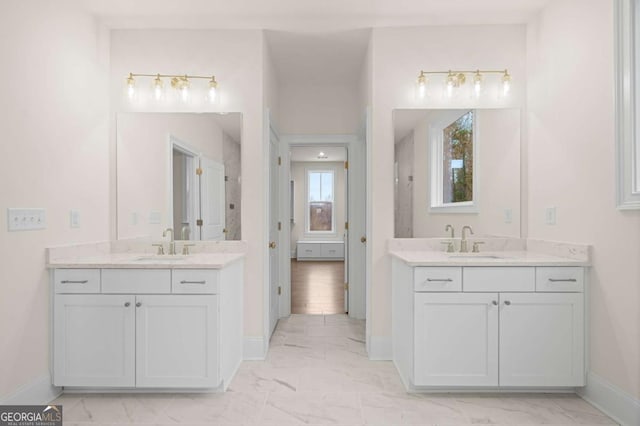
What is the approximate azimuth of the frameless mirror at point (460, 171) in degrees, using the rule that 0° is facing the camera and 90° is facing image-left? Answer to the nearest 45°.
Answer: approximately 0°

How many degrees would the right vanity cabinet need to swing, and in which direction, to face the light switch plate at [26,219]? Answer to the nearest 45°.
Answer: approximately 45° to its right

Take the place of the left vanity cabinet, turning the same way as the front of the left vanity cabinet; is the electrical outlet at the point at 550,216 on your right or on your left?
on your left

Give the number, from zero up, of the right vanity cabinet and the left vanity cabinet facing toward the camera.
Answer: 2

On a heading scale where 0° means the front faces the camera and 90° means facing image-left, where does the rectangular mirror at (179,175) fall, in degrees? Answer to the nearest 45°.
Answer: approximately 0°
